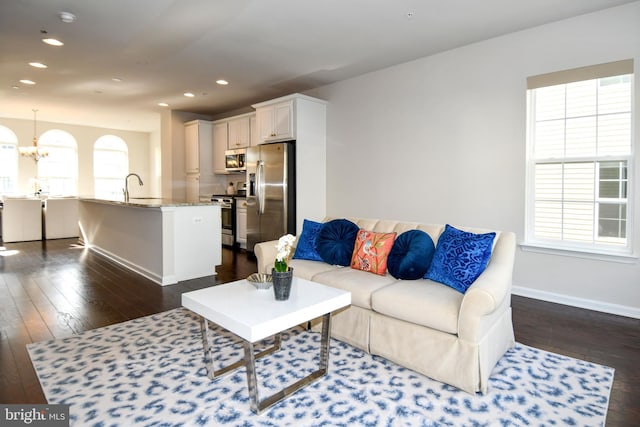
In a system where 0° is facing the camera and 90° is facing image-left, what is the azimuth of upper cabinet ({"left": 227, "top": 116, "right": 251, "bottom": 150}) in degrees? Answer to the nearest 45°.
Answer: approximately 45°

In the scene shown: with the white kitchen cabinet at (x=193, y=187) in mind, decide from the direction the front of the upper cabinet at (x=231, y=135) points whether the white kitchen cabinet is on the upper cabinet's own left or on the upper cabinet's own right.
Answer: on the upper cabinet's own right

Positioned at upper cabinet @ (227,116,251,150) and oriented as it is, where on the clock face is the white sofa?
The white sofa is roughly at 10 o'clock from the upper cabinet.

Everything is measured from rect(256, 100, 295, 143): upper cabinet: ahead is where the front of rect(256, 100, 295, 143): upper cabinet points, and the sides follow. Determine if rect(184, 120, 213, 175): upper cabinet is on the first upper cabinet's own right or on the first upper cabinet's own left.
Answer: on the first upper cabinet's own right

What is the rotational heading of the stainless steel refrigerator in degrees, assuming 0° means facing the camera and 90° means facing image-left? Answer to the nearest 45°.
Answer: approximately 45°

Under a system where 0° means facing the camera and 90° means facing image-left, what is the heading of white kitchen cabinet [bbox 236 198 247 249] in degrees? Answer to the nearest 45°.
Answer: approximately 45°

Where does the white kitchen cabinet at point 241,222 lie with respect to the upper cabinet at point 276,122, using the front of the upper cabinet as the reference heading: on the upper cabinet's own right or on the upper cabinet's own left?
on the upper cabinet's own right

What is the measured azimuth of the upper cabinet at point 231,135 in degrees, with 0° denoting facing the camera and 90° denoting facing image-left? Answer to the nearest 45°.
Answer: approximately 45°
